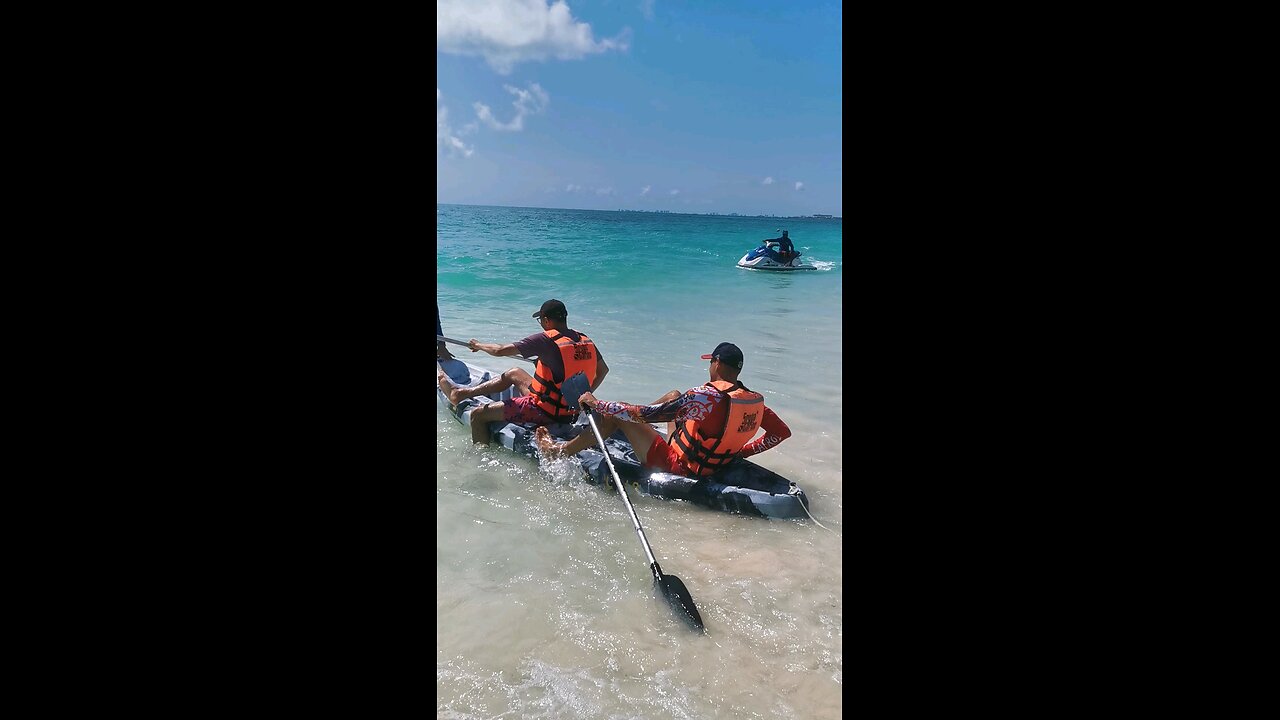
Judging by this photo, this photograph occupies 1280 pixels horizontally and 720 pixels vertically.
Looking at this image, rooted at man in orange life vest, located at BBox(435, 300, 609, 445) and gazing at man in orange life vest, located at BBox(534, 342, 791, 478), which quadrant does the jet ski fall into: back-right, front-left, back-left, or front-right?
back-left

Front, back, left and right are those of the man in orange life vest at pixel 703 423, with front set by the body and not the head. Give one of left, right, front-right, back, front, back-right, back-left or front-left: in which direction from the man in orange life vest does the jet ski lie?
front-right

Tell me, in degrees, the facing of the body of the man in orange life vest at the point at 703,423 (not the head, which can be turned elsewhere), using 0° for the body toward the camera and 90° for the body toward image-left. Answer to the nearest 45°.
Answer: approximately 135°

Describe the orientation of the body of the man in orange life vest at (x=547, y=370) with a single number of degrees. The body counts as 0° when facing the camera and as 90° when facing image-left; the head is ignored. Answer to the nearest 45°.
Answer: approximately 135°

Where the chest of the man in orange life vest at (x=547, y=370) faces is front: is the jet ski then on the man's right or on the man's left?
on the man's right

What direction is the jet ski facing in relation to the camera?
to the viewer's left

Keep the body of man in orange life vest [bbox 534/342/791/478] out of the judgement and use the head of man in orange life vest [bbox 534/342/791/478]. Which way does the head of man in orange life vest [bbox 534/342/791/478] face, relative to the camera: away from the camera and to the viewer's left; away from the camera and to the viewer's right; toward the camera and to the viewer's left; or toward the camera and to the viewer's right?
away from the camera and to the viewer's left

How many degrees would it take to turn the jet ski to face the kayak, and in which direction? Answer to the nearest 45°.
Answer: approximately 90° to its left

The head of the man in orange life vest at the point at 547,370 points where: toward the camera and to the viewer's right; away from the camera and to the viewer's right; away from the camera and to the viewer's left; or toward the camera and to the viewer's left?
away from the camera and to the viewer's left

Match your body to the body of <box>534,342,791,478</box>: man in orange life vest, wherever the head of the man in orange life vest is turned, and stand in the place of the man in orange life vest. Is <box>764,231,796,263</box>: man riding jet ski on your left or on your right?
on your right
